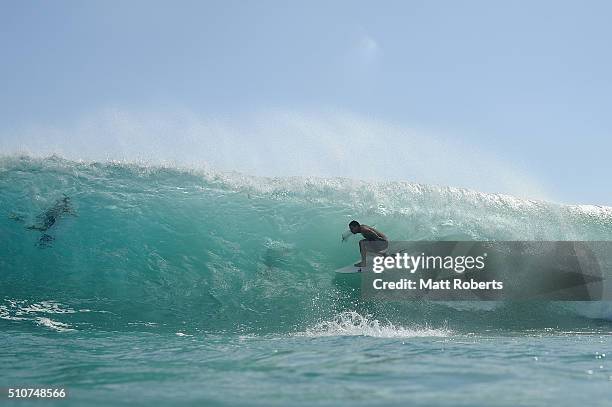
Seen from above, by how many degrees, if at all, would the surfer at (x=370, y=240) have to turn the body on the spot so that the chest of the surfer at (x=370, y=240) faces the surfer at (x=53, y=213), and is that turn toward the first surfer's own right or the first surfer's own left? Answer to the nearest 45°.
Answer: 0° — they already face them

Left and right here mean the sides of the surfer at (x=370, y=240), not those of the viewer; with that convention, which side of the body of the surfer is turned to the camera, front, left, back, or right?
left
